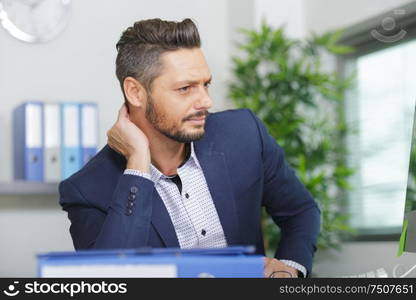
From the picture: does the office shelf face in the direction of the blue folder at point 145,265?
yes

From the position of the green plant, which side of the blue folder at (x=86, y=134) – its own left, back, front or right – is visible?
left

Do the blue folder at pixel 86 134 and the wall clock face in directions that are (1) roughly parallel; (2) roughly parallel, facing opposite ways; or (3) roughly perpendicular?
roughly parallel

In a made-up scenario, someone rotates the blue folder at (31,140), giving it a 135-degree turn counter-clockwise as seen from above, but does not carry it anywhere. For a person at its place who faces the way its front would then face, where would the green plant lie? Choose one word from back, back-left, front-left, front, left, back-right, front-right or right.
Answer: front-right

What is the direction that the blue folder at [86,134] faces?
toward the camera

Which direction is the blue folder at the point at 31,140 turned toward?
toward the camera

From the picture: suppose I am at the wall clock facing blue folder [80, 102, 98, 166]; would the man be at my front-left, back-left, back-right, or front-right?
front-right

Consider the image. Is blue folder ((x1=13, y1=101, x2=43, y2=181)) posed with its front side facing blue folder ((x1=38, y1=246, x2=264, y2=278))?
yes

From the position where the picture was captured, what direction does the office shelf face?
facing the viewer

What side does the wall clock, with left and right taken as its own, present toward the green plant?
left

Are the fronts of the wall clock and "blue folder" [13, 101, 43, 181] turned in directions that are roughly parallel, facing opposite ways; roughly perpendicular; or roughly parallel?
roughly parallel

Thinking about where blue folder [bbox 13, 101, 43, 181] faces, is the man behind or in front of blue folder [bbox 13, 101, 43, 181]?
in front

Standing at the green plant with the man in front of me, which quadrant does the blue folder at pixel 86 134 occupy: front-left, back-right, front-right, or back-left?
front-right

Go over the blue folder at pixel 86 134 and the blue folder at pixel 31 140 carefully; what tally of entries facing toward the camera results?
2

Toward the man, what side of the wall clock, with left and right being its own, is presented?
front

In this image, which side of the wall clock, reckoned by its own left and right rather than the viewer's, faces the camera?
front

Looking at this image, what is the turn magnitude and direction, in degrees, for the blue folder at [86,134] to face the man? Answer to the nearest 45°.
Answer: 0° — it already faces them
